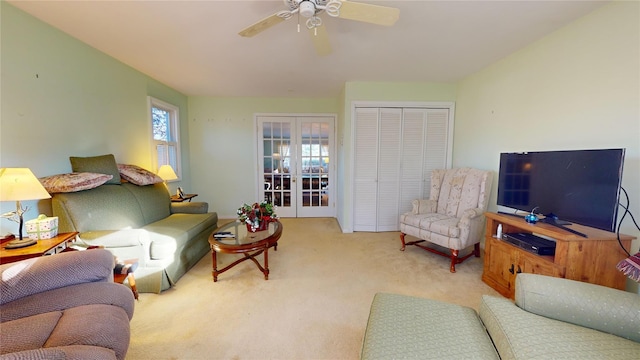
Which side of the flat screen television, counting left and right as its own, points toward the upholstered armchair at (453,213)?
right

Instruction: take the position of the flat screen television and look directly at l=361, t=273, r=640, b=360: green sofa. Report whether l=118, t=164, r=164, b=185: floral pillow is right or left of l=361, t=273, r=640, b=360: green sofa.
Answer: right

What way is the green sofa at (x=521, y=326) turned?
to the viewer's left

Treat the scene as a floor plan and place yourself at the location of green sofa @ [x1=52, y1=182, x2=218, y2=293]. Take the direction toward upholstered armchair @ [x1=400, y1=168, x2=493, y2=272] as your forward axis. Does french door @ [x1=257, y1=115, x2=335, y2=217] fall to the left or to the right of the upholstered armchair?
left

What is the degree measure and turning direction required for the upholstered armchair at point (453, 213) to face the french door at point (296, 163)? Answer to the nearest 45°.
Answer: approximately 45° to its right

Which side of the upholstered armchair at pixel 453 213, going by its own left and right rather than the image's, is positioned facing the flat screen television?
left

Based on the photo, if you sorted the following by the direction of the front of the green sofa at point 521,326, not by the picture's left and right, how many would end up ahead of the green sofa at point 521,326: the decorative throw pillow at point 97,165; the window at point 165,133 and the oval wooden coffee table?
3

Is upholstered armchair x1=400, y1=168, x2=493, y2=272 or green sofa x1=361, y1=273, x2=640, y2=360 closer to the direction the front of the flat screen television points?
the green sofa
